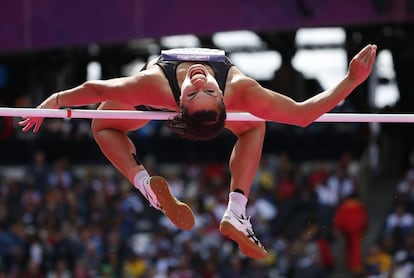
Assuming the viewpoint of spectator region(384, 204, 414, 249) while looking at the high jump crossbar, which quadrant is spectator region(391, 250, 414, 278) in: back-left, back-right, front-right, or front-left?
front-left

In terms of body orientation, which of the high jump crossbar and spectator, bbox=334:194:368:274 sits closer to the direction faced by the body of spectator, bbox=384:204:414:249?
the high jump crossbar

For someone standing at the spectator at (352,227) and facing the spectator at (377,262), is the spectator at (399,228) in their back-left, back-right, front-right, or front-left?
front-left

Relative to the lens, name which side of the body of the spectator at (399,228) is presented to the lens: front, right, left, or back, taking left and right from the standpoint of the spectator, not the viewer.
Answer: front

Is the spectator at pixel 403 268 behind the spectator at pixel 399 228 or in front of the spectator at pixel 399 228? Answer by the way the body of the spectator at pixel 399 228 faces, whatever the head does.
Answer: in front
